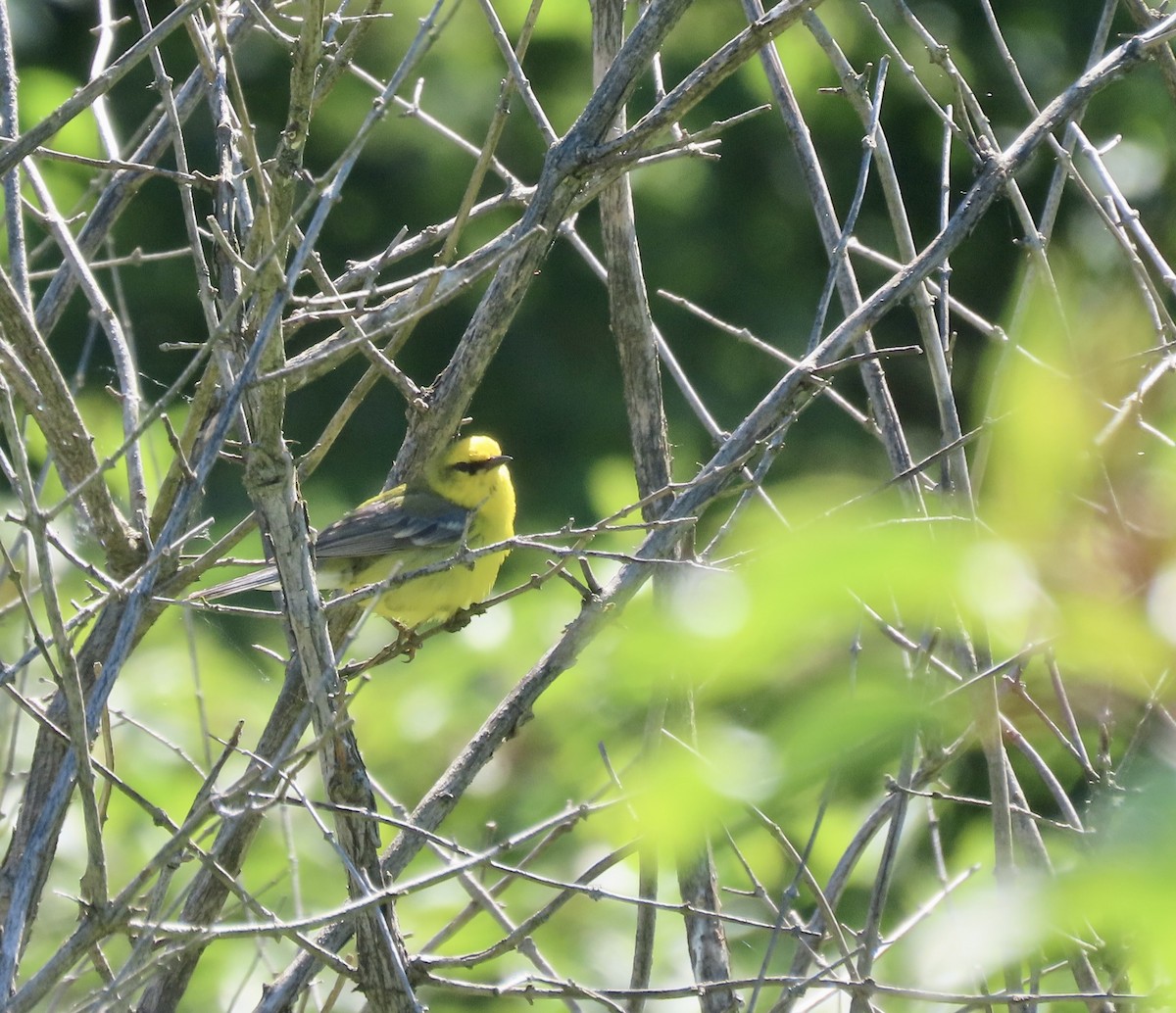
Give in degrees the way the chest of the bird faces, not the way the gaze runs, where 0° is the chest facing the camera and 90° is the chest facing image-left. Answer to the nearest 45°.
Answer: approximately 270°
